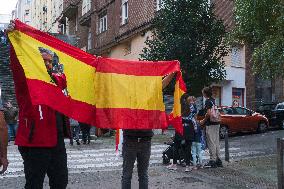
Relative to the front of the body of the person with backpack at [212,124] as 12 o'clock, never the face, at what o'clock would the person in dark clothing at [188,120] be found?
the person in dark clothing at [188,120] is roughly at 11 o'clock from the person with backpack at [212,124].

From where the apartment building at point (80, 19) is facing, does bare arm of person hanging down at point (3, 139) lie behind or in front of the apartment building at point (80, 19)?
in front

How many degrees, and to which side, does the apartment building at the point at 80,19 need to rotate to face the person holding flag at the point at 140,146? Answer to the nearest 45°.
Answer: approximately 45° to its left

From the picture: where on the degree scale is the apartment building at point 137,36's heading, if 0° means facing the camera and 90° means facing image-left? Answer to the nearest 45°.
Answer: approximately 45°

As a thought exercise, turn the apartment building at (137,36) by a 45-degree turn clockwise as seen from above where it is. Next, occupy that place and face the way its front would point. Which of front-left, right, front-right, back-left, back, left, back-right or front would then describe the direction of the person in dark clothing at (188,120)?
left

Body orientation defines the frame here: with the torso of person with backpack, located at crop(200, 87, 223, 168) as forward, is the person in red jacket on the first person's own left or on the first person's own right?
on the first person's own left

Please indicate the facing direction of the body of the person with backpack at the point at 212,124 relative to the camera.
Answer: to the viewer's left

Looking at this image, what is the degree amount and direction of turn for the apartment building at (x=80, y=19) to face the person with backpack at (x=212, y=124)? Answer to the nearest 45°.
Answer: approximately 45° to its left
